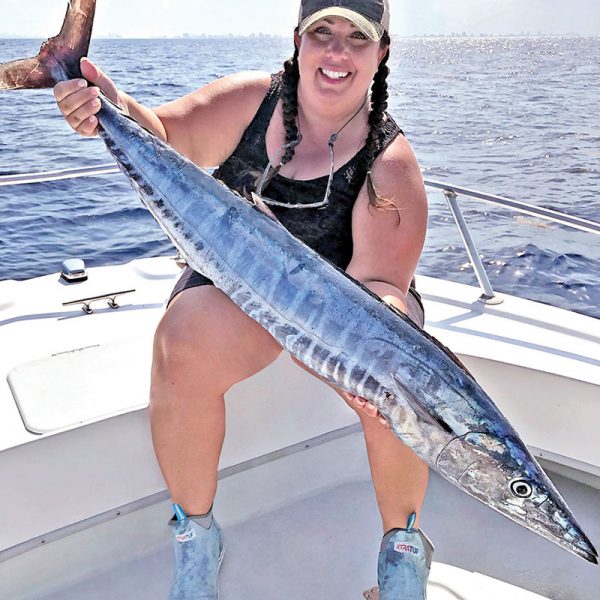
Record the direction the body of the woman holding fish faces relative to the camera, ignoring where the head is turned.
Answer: toward the camera

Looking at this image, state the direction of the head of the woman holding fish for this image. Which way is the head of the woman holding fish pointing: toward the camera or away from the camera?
toward the camera
